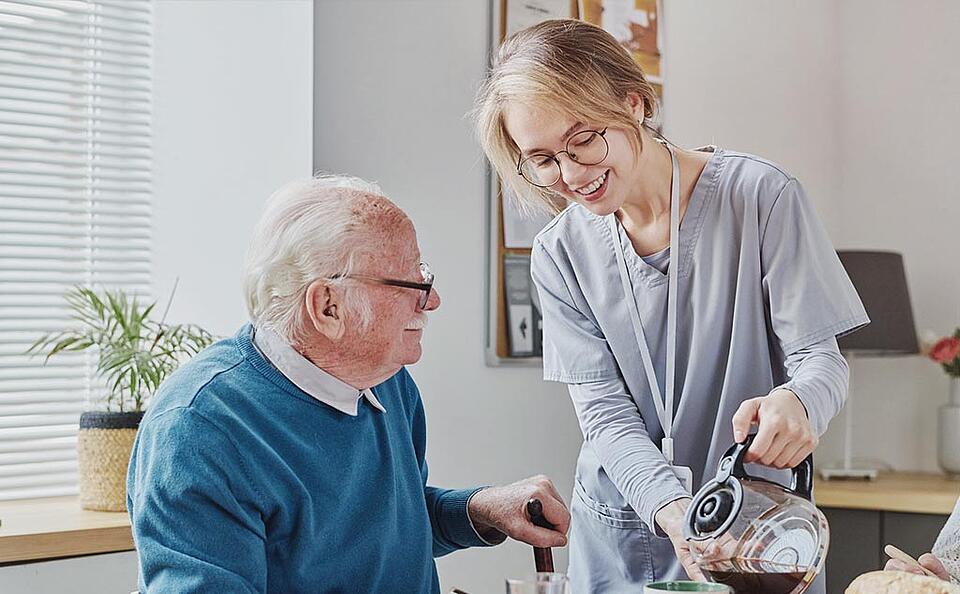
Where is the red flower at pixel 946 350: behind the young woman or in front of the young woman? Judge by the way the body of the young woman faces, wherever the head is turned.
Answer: behind

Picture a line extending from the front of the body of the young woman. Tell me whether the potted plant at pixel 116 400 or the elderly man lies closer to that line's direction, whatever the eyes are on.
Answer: the elderly man

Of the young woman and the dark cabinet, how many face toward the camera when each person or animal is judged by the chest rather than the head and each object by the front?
2

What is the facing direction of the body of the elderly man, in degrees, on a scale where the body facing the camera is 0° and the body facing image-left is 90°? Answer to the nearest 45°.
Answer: approximately 315°

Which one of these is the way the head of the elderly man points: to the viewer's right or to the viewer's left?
to the viewer's right

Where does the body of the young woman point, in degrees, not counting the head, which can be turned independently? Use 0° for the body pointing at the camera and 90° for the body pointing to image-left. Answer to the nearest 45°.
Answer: approximately 0°

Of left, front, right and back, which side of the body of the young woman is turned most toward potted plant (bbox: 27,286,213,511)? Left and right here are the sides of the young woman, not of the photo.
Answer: right
